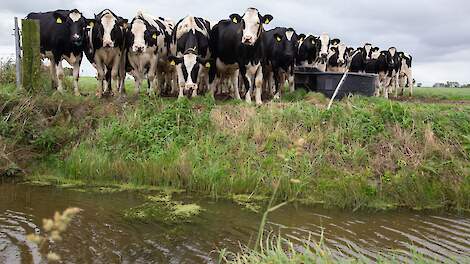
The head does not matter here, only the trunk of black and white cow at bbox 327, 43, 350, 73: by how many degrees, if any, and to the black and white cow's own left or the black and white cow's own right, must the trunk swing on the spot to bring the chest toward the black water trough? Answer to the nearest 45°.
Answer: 0° — it already faces it

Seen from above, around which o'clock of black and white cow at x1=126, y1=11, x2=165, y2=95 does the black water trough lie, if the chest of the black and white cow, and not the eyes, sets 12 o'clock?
The black water trough is roughly at 9 o'clock from the black and white cow.

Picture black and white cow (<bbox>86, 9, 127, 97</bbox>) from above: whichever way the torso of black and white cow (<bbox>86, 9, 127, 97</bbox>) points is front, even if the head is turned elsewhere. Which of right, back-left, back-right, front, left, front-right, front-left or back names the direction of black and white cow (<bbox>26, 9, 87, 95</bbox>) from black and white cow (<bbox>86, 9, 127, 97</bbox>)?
right

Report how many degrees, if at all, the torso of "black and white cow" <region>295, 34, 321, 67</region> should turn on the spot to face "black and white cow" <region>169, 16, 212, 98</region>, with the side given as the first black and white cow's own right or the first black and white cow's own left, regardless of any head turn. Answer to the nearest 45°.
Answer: approximately 45° to the first black and white cow's own right

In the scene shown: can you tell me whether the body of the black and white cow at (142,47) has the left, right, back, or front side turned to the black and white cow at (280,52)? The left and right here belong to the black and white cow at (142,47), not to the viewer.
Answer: left

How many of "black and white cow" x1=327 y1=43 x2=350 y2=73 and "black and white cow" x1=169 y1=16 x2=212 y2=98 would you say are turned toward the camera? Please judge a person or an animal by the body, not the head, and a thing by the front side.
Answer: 2

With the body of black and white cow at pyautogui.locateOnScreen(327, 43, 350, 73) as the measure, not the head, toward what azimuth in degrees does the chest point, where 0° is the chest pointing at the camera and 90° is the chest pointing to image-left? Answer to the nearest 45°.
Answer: approximately 0°

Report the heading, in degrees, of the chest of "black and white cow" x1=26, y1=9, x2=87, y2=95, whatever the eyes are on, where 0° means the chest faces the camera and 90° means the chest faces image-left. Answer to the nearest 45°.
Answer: approximately 315°

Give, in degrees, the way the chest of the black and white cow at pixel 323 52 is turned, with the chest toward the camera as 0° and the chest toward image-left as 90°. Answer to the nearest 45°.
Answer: approximately 0°

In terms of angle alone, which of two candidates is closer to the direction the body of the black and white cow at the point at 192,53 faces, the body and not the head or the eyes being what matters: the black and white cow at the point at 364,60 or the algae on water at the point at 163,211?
the algae on water

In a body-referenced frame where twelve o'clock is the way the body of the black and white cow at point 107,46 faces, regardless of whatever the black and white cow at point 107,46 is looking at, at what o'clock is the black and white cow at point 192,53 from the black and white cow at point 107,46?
the black and white cow at point 192,53 is roughly at 10 o'clock from the black and white cow at point 107,46.

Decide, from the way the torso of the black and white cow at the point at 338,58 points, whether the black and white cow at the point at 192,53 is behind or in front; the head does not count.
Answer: in front

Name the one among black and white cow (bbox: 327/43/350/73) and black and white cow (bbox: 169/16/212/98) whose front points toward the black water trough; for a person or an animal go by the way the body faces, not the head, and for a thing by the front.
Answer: black and white cow (bbox: 327/43/350/73)

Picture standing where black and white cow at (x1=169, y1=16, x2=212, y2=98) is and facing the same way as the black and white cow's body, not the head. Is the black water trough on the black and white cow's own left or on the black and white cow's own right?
on the black and white cow's own left
